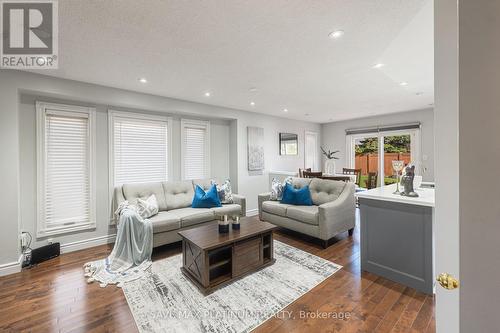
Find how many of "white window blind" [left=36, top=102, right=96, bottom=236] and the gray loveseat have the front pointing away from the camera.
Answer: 0

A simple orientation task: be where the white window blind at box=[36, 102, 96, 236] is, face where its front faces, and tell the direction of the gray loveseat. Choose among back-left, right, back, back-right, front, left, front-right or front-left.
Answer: front

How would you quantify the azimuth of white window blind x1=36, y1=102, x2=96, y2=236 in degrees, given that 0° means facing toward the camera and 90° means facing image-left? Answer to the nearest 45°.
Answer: approximately 315°

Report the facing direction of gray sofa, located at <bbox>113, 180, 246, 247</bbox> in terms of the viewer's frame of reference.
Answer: facing the viewer and to the right of the viewer

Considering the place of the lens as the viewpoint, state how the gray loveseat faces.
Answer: facing the viewer and to the left of the viewer

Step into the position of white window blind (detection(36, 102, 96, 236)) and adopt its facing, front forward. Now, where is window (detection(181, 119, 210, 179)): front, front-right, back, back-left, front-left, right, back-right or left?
front-left

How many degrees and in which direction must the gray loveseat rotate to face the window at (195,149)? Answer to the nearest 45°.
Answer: approximately 45° to its right

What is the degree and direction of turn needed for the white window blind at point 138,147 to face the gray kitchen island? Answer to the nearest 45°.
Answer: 0° — it already faces it

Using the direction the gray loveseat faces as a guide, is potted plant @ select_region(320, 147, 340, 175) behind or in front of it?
behind

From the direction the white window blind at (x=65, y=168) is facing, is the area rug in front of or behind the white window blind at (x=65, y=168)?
in front

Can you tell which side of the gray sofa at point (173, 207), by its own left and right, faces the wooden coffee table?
front

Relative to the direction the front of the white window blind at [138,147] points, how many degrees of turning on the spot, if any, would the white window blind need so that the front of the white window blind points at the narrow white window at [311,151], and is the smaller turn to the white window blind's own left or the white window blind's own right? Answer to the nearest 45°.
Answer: approximately 45° to the white window blind's own left

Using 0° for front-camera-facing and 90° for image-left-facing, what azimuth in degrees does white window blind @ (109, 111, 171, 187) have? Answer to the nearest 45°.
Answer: approximately 315°

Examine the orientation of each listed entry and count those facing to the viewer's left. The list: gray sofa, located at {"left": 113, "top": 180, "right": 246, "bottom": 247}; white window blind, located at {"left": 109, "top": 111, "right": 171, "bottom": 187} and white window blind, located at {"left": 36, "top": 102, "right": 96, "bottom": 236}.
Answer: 0
